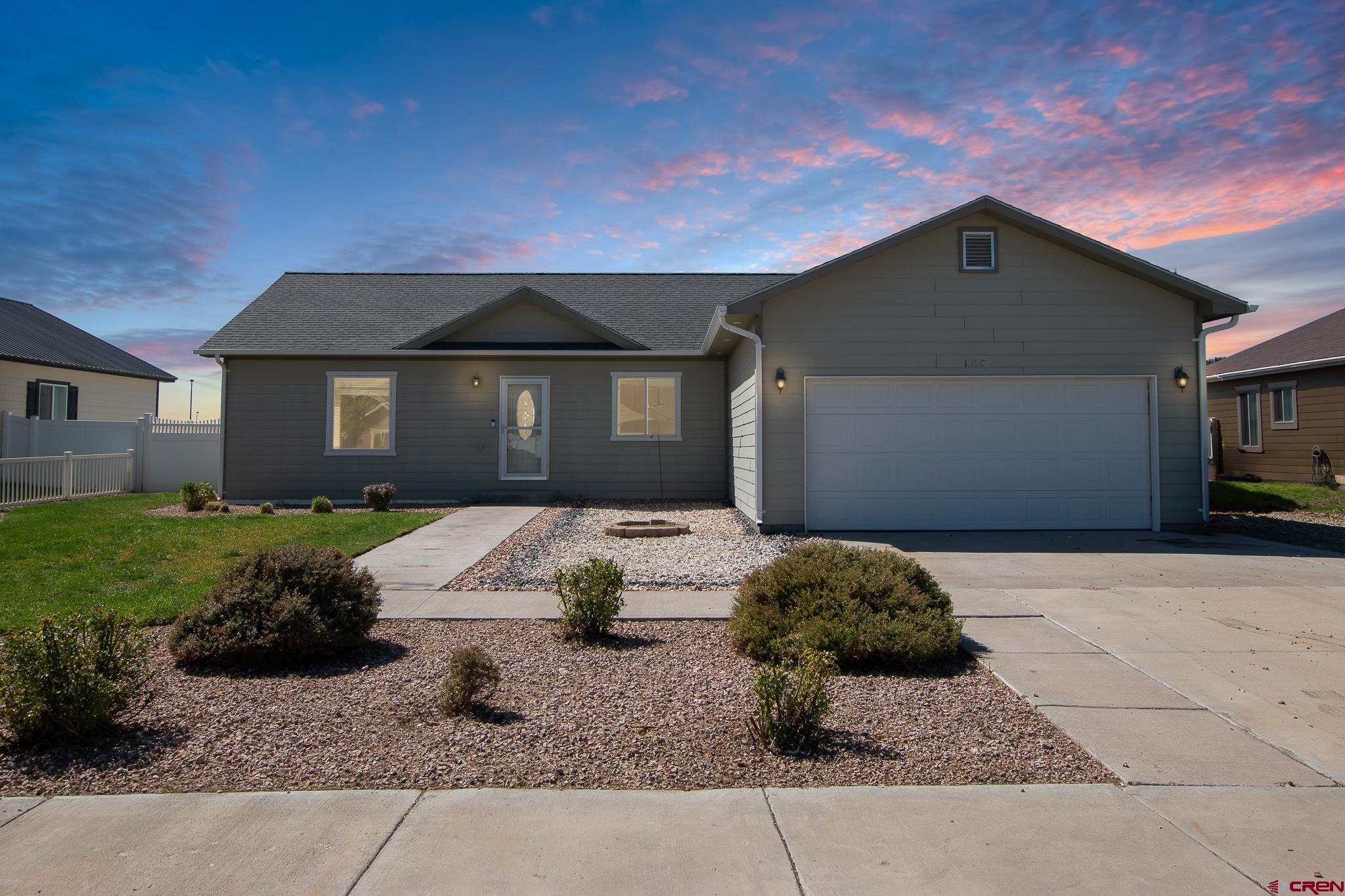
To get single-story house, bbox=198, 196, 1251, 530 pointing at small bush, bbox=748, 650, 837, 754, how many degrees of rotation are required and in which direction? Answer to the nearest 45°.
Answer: approximately 45° to its right

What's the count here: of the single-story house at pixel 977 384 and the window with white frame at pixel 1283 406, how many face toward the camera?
2

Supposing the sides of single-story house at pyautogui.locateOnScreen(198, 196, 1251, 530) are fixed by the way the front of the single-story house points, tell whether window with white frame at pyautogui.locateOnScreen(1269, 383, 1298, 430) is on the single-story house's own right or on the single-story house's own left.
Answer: on the single-story house's own left

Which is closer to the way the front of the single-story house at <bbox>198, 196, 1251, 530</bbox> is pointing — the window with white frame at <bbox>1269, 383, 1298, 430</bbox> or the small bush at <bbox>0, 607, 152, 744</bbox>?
the small bush

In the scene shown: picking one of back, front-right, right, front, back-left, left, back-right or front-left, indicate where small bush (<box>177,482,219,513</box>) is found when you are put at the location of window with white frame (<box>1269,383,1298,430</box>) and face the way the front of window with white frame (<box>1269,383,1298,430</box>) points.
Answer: front-right

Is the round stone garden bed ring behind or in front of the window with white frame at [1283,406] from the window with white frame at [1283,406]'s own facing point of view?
in front

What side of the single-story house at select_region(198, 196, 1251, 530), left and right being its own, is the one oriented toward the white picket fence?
right

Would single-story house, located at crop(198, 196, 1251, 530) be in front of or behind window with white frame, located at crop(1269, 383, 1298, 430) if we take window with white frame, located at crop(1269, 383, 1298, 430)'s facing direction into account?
in front

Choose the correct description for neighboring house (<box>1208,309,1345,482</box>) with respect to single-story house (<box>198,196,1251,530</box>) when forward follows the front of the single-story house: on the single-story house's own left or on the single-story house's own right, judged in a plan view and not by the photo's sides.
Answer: on the single-story house's own left

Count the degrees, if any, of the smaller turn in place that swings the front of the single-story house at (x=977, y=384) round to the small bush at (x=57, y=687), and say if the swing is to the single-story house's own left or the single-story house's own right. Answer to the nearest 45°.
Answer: approximately 45° to the single-story house's own right

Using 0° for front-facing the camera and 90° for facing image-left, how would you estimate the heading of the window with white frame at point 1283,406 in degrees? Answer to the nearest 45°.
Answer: approximately 0°

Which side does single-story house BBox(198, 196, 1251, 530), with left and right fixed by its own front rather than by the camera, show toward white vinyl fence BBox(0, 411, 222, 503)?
right

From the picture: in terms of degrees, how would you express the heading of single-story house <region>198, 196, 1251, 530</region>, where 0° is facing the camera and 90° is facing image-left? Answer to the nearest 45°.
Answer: approximately 0°
